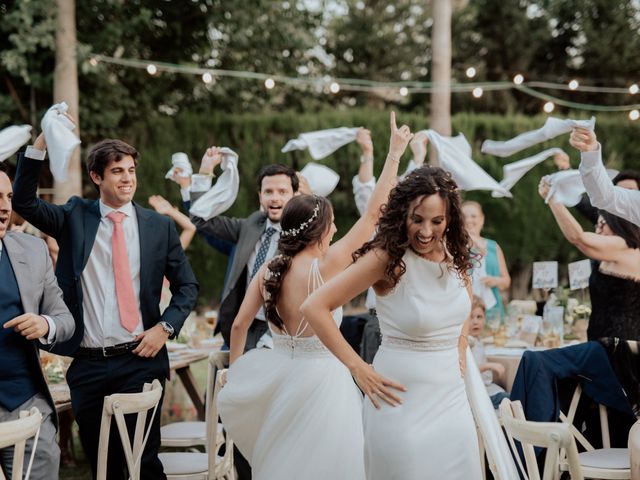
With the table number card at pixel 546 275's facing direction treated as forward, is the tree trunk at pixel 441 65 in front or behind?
behind

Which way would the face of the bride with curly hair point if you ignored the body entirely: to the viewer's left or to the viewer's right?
to the viewer's left

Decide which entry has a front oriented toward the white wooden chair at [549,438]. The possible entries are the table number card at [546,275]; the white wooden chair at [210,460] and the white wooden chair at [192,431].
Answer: the table number card

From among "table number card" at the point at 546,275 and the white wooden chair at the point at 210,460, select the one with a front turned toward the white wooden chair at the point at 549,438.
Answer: the table number card

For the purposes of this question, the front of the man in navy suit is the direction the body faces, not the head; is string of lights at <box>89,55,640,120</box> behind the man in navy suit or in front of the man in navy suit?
behind

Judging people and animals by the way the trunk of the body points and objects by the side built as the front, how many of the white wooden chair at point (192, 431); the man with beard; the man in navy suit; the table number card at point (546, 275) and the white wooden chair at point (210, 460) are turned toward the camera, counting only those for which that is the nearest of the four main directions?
3
